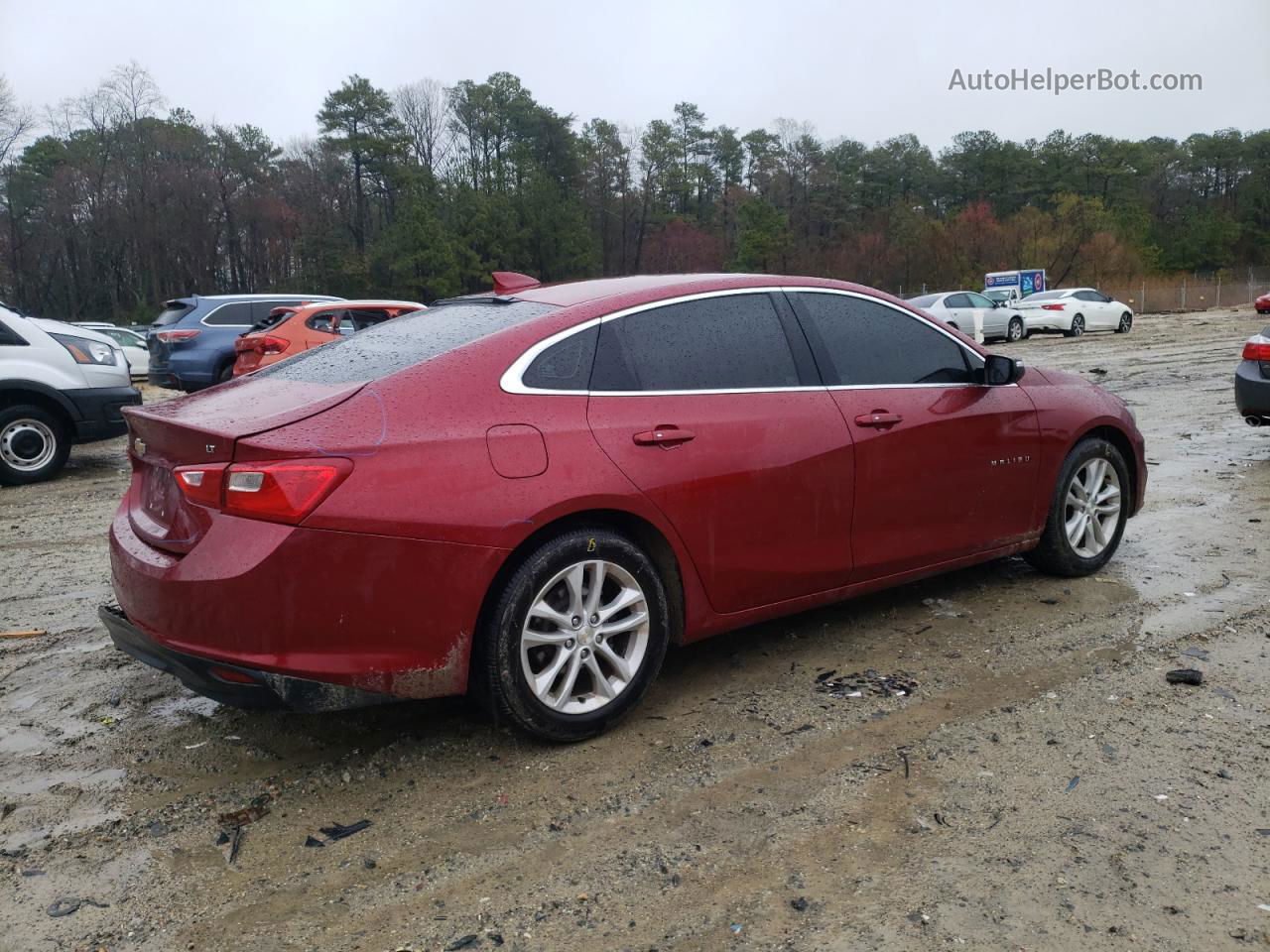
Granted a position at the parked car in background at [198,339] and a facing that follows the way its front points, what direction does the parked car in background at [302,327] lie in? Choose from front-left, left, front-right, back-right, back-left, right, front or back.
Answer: right

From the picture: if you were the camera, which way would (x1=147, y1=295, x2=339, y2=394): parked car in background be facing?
facing away from the viewer and to the right of the viewer

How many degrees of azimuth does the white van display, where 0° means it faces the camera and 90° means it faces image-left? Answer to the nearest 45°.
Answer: approximately 270°

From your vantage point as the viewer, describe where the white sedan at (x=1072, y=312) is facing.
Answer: facing away from the viewer and to the right of the viewer

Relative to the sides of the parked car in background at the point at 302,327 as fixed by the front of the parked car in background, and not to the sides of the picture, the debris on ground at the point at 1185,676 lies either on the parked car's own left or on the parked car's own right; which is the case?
on the parked car's own right

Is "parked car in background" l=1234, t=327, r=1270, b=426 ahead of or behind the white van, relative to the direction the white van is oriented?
ahead

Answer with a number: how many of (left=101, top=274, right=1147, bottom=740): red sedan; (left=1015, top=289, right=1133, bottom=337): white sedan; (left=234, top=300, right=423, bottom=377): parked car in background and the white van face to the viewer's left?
0

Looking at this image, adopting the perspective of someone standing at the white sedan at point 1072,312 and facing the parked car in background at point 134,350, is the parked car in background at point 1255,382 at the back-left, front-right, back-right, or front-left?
front-left

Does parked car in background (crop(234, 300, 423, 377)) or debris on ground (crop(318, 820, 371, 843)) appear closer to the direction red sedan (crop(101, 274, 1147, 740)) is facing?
the parked car in background

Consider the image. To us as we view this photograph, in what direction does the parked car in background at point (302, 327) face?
facing away from the viewer and to the right of the viewer

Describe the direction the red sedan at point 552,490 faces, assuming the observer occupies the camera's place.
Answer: facing away from the viewer and to the right of the viewer

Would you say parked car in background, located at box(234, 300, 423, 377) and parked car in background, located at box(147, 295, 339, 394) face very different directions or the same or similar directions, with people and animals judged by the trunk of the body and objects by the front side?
same or similar directions
